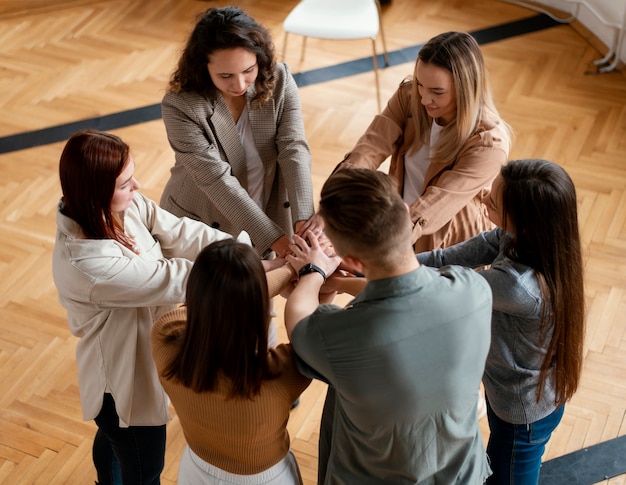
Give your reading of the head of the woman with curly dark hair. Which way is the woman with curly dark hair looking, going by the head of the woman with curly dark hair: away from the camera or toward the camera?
toward the camera

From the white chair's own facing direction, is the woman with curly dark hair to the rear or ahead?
ahead

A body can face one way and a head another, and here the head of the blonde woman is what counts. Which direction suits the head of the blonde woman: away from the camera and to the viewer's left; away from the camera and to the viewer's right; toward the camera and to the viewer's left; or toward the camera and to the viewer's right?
toward the camera and to the viewer's left

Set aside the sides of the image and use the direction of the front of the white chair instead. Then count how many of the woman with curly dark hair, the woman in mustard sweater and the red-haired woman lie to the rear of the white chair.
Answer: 0

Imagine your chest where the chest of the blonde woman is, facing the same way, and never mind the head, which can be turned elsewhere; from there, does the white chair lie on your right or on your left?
on your right

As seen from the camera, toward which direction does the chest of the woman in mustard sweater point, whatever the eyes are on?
away from the camera

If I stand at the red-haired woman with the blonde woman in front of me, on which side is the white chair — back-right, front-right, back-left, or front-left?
front-left

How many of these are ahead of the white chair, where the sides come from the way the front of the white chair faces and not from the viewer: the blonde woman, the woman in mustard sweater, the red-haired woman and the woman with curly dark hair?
4

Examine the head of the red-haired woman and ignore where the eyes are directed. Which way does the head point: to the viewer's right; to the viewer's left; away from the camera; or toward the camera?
to the viewer's right

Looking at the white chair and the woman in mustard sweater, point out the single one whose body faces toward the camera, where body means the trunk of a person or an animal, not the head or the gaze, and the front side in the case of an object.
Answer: the white chair

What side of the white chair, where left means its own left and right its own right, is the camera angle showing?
front

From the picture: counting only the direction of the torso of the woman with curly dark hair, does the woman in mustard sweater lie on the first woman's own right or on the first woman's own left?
on the first woman's own right

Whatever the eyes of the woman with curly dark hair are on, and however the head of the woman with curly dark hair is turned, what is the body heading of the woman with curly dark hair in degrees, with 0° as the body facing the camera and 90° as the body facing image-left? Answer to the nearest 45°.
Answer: approximately 315°

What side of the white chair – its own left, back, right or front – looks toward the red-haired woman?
front

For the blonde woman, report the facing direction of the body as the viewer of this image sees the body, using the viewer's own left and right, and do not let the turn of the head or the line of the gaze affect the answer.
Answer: facing the viewer and to the left of the viewer

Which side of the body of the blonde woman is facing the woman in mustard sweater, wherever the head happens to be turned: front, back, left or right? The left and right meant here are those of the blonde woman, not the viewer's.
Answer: front

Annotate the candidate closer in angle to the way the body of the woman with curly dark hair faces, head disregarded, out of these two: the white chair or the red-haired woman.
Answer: the red-haired woman

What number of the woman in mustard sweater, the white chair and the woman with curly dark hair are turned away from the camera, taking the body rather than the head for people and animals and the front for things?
1
